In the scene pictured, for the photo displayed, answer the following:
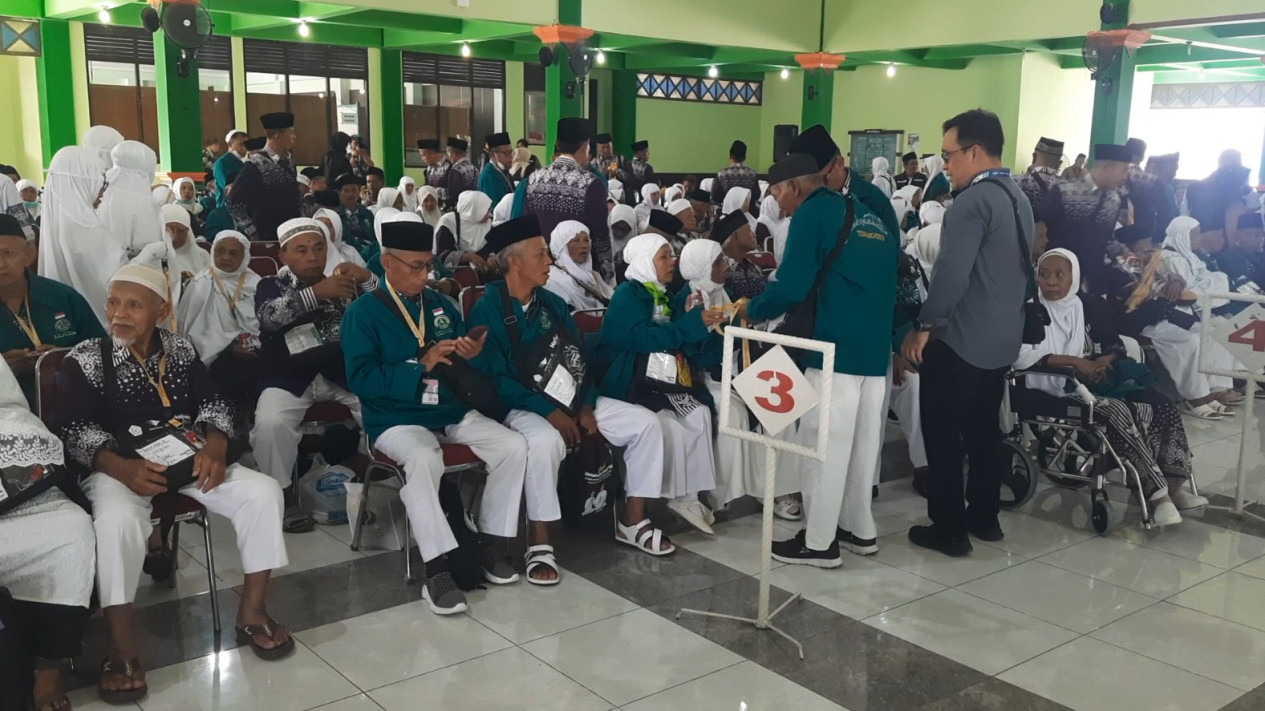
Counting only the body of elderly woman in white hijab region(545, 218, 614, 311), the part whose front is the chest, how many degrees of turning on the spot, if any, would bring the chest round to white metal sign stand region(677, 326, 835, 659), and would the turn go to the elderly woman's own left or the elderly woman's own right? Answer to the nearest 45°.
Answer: approximately 45° to the elderly woman's own right

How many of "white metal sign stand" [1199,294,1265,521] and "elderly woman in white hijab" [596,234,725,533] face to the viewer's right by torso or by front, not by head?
1

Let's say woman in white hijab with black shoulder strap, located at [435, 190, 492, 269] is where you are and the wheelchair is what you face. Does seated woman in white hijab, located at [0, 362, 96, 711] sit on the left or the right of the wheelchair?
right

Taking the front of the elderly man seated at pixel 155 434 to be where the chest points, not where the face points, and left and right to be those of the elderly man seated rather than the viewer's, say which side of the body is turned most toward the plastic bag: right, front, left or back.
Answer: left

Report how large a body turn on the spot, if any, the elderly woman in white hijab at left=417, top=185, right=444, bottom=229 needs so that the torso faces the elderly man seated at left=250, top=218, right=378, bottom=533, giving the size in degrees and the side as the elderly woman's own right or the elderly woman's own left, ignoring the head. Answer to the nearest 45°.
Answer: approximately 45° to the elderly woman's own right

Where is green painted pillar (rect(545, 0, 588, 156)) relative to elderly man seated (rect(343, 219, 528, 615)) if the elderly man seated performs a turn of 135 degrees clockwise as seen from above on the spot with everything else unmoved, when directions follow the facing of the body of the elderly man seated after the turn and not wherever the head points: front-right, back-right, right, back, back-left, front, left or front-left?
right

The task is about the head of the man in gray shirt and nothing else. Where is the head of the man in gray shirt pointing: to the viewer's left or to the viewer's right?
to the viewer's left

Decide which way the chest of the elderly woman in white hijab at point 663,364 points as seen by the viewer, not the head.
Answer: to the viewer's right

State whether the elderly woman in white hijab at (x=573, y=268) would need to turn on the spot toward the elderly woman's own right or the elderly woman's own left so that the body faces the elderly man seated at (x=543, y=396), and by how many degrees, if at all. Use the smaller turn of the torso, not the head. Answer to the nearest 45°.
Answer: approximately 45° to the elderly woman's own right
